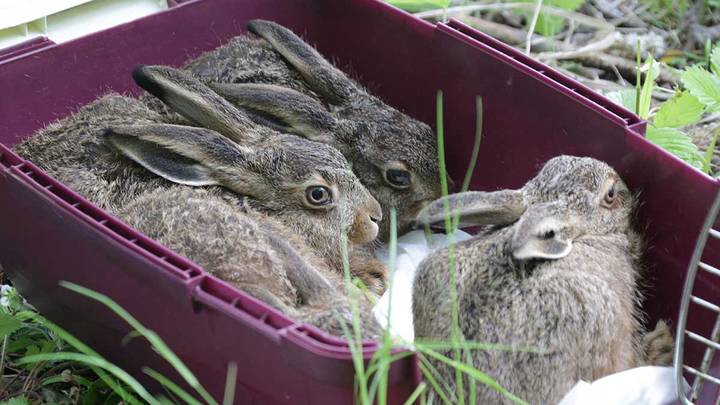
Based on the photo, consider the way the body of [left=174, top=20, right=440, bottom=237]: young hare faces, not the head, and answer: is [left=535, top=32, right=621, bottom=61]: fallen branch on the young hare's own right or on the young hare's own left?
on the young hare's own left

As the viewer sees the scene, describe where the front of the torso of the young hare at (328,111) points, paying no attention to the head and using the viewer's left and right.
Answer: facing the viewer and to the right of the viewer

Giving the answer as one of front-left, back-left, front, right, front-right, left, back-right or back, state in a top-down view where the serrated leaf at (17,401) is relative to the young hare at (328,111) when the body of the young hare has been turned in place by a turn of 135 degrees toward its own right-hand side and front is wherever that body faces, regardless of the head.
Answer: front-left

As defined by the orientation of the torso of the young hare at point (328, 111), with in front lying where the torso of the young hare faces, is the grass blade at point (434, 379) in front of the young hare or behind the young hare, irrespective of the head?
in front

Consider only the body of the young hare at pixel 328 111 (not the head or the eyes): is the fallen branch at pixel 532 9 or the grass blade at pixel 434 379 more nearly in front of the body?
the grass blade

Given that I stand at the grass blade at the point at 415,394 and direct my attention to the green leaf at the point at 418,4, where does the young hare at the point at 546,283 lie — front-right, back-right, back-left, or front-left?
front-right

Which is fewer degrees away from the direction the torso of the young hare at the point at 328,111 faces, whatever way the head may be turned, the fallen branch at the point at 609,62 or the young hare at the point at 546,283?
the young hare

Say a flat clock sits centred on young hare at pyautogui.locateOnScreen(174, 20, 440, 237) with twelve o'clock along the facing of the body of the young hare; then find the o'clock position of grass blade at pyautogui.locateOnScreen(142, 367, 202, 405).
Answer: The grass blade is roughly at 2 o'clock from the young hare.

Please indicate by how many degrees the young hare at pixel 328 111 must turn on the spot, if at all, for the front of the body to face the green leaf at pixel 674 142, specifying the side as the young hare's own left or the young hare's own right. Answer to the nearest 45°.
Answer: approximately 45° to the young hare's own left

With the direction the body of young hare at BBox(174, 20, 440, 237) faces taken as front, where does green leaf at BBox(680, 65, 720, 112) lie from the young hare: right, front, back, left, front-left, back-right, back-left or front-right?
front-left

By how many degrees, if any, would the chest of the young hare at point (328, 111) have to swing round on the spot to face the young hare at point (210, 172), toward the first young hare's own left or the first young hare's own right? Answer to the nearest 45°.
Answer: approximately 90° to the first young hare's own right

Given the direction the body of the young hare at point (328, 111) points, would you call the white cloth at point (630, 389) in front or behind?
in front

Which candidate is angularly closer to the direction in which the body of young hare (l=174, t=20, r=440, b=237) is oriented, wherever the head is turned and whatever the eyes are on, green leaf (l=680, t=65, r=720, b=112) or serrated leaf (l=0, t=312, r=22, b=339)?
the green leaf

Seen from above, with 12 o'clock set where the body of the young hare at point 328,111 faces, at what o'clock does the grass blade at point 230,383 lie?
The grass blade is roughly at 2 o'clock from the young hare.

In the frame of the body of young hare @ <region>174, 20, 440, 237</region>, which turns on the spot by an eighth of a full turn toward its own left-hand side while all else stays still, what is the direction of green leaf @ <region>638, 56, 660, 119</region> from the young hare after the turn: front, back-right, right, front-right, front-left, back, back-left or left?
front

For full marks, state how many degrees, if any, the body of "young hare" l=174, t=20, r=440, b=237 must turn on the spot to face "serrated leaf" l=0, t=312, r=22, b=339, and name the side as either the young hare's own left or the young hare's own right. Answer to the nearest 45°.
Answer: approximately 90° to the young hare's own right
